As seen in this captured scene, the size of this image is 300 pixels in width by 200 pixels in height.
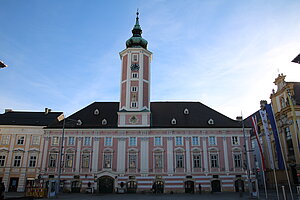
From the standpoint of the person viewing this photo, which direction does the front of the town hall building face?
facing the viewer

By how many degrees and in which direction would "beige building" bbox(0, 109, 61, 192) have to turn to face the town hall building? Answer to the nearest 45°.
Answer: approximately 45° to its left

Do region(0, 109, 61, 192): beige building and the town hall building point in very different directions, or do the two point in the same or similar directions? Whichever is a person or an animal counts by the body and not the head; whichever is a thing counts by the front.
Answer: same or similar directions

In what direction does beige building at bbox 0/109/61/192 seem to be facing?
toward the camera

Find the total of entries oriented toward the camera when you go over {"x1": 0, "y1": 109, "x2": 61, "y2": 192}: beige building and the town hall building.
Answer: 2

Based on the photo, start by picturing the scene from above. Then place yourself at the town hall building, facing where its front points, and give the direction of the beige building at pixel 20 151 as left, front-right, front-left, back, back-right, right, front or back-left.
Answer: right
